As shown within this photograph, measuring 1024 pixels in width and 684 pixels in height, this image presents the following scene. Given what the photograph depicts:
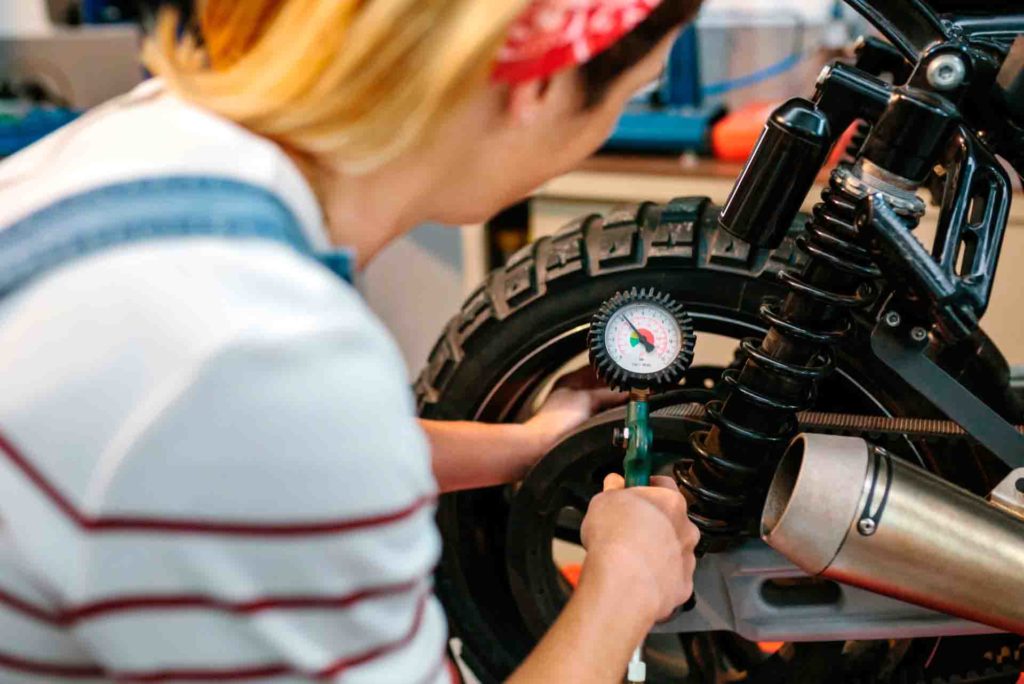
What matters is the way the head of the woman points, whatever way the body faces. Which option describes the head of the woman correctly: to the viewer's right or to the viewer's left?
to the viewer's right

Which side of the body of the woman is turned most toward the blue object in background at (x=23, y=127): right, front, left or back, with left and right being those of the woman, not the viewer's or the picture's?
left

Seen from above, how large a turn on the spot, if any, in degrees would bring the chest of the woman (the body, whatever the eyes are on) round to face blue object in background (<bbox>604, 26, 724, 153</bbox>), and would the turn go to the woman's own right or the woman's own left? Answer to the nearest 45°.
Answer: approximately 45° to the woman's own left

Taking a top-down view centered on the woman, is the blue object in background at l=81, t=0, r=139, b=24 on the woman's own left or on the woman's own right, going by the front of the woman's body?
on the woman's own left

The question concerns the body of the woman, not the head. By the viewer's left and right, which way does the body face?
facing away from the viewer and to the right of the viewer

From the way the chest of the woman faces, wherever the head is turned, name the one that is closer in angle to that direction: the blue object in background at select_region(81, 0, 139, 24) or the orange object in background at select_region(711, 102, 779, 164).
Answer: the orange object in background
